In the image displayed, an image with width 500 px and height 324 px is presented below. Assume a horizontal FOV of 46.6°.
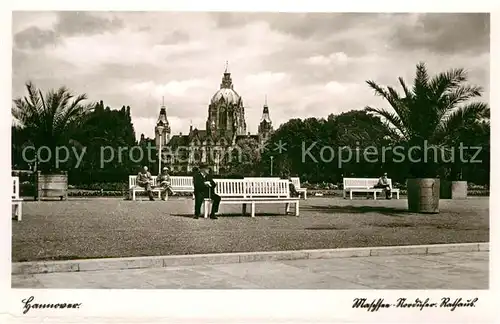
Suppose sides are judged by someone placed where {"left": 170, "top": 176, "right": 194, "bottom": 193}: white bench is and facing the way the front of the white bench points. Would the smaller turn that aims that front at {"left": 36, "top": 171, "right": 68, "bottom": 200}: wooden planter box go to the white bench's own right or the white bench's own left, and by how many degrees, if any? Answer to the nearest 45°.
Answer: approximately 45° to the white bench's own right

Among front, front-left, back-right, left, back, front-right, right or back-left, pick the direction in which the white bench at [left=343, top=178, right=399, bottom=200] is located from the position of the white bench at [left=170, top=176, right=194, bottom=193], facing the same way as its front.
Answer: left

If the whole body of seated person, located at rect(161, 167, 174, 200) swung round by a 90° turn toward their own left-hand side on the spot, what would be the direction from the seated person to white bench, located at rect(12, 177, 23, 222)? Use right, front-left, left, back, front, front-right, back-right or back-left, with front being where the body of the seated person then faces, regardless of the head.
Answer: back-right

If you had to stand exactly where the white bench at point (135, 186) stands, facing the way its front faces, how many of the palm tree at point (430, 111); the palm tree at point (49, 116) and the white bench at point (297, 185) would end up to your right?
1

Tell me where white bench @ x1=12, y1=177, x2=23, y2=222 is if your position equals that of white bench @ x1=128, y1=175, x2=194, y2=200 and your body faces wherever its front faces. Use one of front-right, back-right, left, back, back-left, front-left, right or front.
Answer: front-right

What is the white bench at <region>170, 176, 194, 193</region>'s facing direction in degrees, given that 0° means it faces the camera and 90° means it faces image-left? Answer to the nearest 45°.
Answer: approximately 0°

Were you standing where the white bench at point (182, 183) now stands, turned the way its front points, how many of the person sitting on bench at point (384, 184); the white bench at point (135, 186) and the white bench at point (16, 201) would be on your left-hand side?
1

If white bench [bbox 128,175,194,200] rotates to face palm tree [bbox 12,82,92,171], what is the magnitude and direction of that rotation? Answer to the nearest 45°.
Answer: approximately 45° to its right

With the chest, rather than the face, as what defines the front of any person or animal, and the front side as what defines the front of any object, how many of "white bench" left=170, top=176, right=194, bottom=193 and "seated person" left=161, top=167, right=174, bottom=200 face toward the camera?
2
